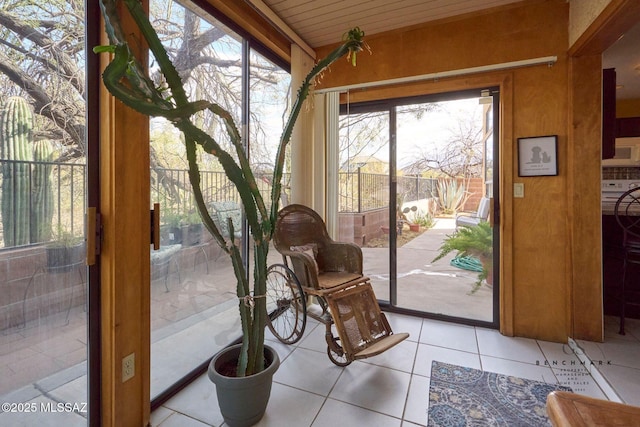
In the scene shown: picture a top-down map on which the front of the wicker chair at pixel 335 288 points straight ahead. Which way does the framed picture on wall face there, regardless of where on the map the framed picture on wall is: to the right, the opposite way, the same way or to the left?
to the right

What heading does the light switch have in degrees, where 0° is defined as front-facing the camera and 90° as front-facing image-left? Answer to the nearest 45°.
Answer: approximately 0°

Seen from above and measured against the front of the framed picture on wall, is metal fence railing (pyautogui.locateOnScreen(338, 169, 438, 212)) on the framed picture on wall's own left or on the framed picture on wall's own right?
on the framed picture on wall's own right

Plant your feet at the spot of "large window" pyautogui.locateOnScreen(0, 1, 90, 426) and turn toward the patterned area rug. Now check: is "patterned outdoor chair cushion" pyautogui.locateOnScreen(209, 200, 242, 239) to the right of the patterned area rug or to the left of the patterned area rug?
left

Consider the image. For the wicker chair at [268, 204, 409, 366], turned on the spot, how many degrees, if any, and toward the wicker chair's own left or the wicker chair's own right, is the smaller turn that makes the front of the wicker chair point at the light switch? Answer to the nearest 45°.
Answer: approximately 45° to the wicker chair's own left

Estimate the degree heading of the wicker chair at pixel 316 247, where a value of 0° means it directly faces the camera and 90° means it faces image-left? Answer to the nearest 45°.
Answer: approximately 315°

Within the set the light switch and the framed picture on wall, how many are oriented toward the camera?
2
